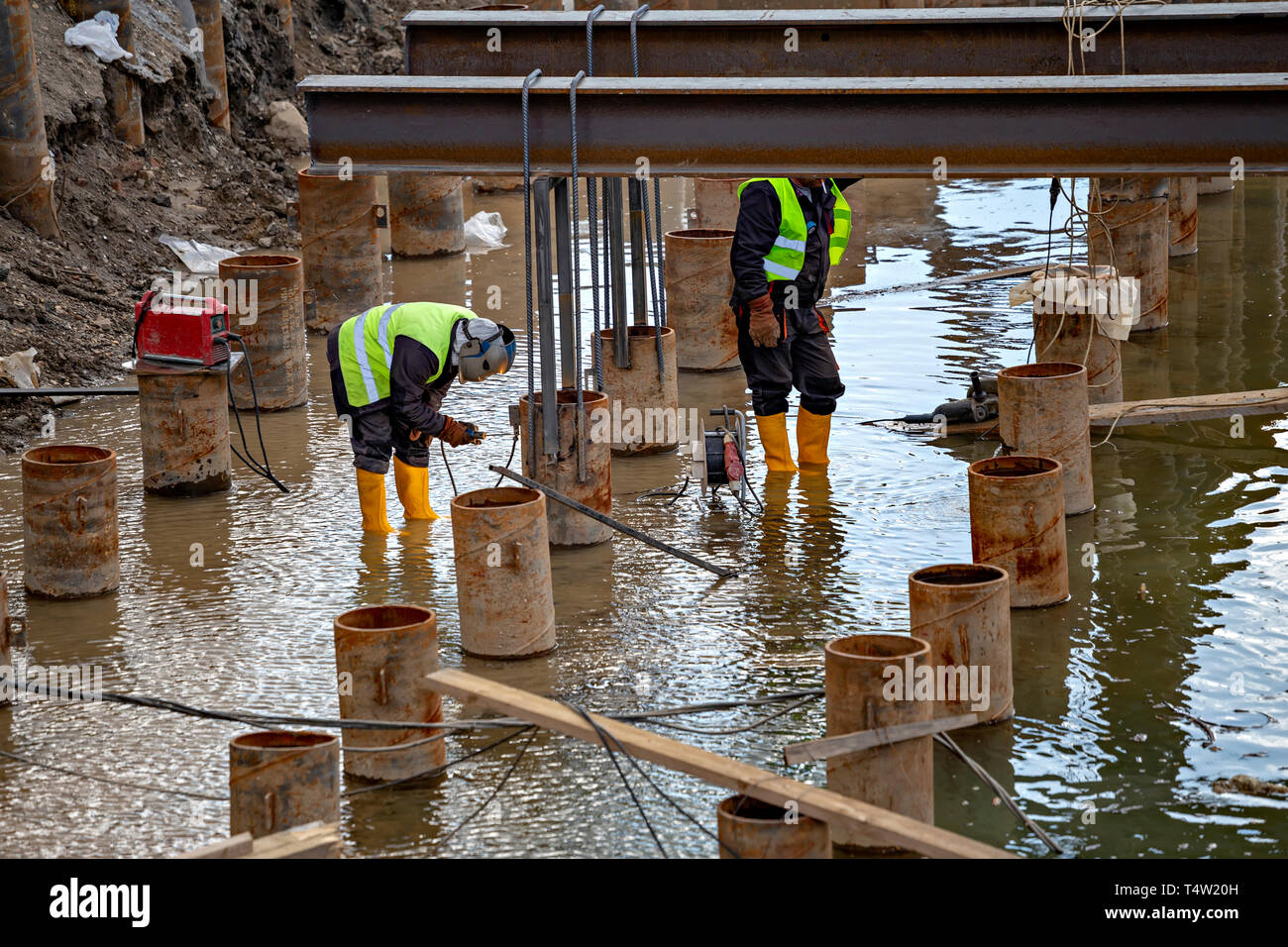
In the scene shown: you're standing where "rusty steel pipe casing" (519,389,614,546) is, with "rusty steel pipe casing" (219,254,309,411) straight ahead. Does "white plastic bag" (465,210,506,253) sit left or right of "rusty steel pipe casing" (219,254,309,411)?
right

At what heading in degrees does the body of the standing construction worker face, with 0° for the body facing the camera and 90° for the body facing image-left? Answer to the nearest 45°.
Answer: approximately 315°

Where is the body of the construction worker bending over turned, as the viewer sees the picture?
to the viewer's right

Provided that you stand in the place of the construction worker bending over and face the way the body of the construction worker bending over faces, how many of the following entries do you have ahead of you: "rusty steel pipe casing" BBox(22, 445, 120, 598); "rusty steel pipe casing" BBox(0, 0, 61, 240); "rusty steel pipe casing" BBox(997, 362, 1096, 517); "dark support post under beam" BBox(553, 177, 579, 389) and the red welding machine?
2

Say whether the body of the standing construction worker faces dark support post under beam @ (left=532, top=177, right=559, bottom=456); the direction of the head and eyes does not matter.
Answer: no

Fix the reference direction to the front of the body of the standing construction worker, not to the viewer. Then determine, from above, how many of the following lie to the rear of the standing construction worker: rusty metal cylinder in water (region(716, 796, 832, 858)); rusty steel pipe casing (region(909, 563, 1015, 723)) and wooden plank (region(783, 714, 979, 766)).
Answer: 0

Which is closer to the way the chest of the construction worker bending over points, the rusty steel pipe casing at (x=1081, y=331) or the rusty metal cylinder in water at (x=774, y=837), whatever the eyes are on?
the rusty steel pipe casing

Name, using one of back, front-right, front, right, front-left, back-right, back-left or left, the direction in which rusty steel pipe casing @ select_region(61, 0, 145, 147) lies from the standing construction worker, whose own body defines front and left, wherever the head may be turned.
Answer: back

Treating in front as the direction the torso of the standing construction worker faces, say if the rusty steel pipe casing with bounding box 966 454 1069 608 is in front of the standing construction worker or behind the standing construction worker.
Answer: in front

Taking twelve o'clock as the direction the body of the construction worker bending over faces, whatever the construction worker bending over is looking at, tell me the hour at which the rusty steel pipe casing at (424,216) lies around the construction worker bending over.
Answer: The rusty steel pipe casing is roughly at 9 o'clock from the construction worker bending over.

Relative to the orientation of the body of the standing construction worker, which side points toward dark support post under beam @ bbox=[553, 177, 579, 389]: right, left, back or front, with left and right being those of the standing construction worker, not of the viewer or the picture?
right

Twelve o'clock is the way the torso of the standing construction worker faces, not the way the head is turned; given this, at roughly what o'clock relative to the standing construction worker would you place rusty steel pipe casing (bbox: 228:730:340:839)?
The rusty steel pipe casing is roughly at 2 o'clock from the standing construction worker.

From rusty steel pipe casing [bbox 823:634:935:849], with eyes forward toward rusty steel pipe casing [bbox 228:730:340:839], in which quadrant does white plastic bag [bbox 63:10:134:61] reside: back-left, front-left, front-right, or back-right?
front-right

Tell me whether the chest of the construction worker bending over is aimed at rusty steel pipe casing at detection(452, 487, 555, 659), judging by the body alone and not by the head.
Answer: no

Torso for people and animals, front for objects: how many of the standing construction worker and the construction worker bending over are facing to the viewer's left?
0

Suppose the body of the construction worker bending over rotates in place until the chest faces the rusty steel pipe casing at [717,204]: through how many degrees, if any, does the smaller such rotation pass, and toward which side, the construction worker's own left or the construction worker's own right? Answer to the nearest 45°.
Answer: approximately 45° to the construction worker's own left

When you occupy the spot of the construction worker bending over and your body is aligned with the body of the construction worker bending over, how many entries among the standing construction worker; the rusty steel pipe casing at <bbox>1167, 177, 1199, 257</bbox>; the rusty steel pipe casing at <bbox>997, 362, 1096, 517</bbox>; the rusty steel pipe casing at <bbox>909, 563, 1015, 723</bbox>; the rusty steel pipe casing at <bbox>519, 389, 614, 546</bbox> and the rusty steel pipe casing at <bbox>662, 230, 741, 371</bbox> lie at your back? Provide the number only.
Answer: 0

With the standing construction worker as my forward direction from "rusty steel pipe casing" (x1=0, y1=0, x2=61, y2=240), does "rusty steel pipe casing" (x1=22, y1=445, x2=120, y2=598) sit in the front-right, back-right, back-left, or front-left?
front-right

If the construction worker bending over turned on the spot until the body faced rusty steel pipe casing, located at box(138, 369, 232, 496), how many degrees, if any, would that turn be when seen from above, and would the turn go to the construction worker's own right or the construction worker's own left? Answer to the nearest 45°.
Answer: approximately 135° to the construction worker's own left

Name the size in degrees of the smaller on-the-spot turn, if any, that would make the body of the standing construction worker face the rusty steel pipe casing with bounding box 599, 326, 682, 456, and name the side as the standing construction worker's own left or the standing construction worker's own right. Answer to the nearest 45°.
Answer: approximately 135° to the standing construction worker's own right
